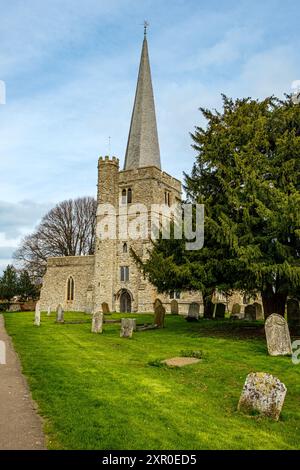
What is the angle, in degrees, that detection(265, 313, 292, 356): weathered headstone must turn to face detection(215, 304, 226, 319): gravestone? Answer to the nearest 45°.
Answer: approximately 180°

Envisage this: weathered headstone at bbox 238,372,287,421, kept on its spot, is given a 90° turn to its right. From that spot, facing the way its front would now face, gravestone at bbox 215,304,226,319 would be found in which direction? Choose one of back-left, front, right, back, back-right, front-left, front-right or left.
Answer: right

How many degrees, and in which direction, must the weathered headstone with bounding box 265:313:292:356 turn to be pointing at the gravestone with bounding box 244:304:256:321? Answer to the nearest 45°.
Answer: approximately 180°

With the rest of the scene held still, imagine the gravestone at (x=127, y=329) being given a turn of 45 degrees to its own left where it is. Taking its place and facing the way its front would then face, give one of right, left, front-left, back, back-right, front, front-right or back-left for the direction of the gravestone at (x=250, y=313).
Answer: left

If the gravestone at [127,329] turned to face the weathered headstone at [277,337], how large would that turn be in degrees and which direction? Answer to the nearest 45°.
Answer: approximately 45° to its left

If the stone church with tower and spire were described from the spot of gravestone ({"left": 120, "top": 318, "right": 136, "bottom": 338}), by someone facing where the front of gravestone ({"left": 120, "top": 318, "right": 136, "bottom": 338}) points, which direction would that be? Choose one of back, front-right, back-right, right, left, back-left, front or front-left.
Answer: back

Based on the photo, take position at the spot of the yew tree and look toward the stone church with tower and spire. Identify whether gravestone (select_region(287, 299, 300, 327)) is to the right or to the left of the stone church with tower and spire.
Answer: right

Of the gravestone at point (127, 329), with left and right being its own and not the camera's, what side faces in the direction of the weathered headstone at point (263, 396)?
front

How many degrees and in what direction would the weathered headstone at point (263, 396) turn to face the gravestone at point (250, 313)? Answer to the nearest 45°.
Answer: approximately 180°

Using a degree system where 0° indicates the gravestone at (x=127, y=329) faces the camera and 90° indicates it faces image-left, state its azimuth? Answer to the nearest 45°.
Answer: approximately 0°

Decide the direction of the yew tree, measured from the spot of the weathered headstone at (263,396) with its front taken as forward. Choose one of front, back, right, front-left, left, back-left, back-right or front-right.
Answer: back

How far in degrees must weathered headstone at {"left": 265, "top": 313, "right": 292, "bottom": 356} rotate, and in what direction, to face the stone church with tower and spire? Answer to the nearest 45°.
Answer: approximately 135° to its right
